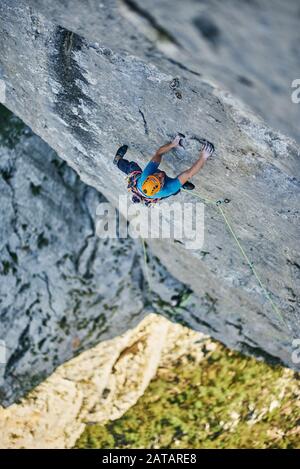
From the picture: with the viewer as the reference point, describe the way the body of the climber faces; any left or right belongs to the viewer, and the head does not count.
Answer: facing away from the viewer and to the right of the viewer
